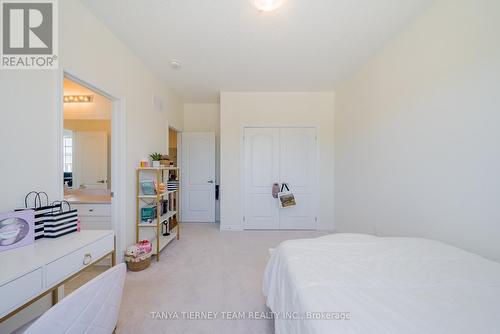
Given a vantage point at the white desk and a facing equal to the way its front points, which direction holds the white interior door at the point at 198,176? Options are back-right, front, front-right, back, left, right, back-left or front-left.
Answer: left

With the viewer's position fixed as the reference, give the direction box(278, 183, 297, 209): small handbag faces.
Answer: facing the viewer

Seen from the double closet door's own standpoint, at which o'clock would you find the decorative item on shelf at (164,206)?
The decorative item on shelf is roughly at 2 o'clock from the double closet door.

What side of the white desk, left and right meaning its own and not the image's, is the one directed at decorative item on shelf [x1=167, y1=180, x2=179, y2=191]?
left

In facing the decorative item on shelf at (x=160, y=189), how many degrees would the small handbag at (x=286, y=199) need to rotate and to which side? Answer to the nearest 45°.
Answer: approximately 45° to its right

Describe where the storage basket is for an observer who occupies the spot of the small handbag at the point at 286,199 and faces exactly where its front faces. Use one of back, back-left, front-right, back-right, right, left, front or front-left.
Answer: front-right

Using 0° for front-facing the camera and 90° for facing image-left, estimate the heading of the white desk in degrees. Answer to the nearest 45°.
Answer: approximately 315°

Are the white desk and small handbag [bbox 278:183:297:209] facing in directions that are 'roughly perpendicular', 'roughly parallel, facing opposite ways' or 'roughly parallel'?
roughly perpendicular

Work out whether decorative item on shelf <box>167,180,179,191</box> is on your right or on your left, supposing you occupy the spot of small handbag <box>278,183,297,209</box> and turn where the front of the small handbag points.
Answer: on your right

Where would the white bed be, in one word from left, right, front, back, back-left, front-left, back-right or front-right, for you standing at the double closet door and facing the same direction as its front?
front

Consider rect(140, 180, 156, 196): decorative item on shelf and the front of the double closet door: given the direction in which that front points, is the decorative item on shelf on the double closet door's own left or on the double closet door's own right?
on the double closet door's own right

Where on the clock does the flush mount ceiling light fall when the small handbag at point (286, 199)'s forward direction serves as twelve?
The flush mount ceiling light is roughly at 12 o'clock from the small handbag.

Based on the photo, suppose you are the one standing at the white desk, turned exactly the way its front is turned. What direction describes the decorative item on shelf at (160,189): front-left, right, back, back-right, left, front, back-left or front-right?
left

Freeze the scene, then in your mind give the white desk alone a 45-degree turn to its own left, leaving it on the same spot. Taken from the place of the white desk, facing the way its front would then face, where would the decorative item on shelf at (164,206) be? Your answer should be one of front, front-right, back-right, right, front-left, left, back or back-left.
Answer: front-left
